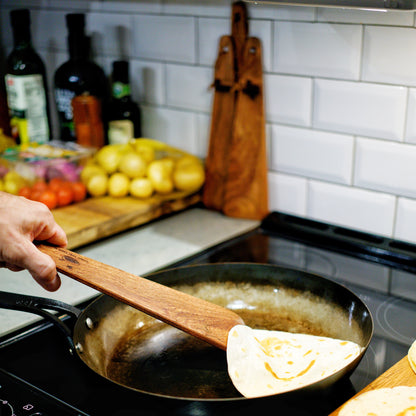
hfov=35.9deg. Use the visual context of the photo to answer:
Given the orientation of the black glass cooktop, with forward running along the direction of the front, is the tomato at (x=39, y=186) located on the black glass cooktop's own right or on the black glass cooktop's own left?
on the black glass cooktop's own right

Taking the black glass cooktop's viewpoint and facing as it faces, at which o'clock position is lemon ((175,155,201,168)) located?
The lemon is roughly at 4 o'clock from the black glass cooktop.

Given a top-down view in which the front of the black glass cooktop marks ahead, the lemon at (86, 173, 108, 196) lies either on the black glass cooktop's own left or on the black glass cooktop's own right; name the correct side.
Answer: on the black glass cooktop's own right

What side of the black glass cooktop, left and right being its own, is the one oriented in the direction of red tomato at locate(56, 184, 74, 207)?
right

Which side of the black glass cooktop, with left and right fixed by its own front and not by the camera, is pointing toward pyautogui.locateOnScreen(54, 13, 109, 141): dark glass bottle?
right

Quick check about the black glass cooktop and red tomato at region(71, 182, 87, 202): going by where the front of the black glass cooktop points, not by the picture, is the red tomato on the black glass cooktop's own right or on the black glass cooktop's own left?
on the black glass cooktop's own right

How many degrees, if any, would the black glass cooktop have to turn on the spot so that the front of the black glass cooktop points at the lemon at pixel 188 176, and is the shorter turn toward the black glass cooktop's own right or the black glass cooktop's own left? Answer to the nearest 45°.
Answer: approximately 135° to the black glass cooktop's own right

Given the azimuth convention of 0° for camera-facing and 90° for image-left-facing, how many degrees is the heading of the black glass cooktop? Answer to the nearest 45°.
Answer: approximately 45°

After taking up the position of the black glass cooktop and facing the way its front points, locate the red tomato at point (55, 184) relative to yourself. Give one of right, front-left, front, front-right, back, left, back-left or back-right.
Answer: right

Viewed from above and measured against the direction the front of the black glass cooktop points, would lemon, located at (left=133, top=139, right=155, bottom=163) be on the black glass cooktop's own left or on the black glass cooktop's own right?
on the black glass cooktop's own right

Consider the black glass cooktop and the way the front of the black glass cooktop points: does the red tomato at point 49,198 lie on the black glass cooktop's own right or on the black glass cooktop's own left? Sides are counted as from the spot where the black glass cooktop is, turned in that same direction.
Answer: on the black glass cooktop's own right

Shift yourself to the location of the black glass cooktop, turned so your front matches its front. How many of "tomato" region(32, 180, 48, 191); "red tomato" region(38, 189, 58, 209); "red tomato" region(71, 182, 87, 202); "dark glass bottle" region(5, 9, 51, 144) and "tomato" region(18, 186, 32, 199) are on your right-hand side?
5

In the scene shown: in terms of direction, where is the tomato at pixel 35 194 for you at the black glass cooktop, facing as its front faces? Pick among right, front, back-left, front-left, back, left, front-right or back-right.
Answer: right

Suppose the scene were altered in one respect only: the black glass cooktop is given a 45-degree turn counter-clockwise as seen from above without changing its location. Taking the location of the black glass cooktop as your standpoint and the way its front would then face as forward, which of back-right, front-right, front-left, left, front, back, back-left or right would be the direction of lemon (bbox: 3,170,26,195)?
back-right
